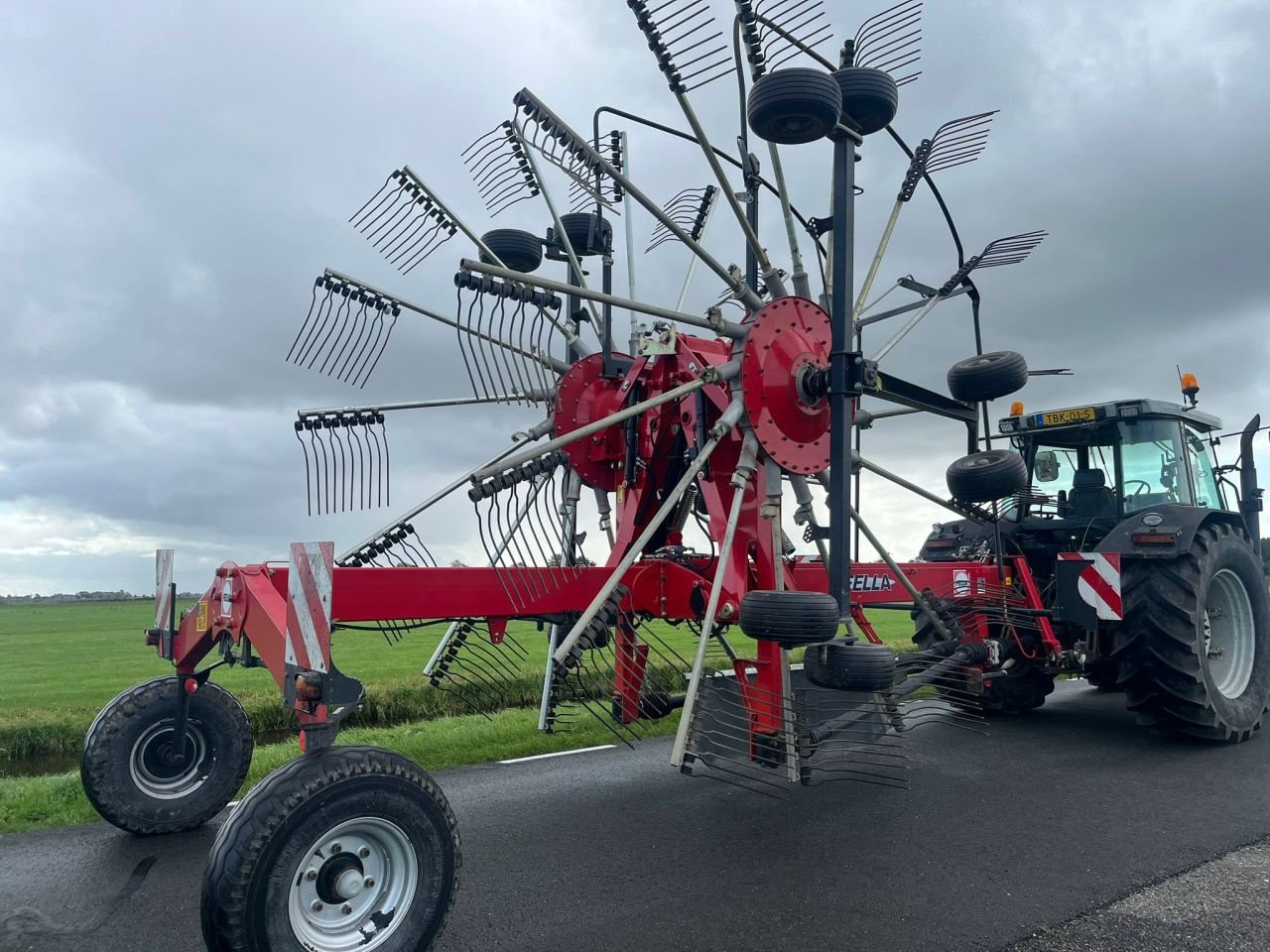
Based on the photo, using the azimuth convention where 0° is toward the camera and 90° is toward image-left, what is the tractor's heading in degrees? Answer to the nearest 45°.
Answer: approximately 225°
